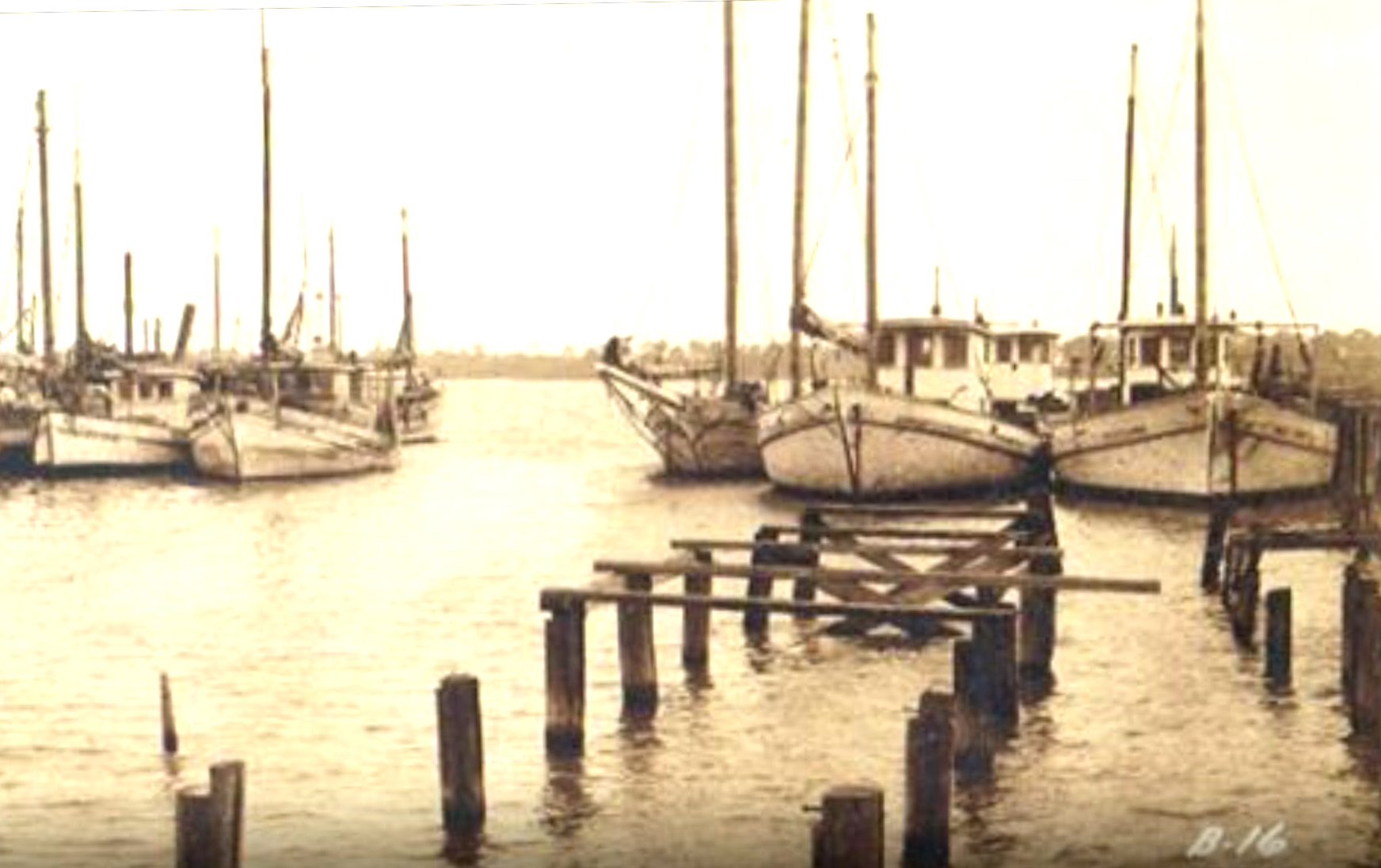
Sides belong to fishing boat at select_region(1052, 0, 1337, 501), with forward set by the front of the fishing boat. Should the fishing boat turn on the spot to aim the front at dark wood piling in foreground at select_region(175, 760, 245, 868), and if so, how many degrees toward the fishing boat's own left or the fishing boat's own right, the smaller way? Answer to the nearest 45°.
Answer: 0° — it already faces it

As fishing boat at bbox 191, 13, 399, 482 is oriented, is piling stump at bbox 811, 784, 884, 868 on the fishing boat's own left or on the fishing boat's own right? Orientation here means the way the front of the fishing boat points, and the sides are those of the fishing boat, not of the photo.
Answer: on the fishing boat's own left

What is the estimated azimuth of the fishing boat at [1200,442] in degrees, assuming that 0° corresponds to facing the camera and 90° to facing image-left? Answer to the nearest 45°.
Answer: approximately 0°

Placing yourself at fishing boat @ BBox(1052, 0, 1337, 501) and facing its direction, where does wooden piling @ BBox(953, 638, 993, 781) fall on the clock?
The wooden piling is roughly at 12 o'clock from the fishing boat.

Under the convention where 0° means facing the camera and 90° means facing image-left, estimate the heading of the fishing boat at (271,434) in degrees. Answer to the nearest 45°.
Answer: approximately 45°

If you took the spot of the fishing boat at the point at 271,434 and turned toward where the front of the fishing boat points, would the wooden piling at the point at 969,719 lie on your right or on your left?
on your left

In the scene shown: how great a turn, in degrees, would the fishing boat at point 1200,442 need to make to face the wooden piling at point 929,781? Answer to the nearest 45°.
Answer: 0° — it already faces it

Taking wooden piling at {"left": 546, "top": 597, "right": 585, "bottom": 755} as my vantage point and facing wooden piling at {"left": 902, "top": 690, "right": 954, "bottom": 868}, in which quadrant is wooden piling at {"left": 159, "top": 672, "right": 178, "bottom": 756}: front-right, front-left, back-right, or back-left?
back-right
